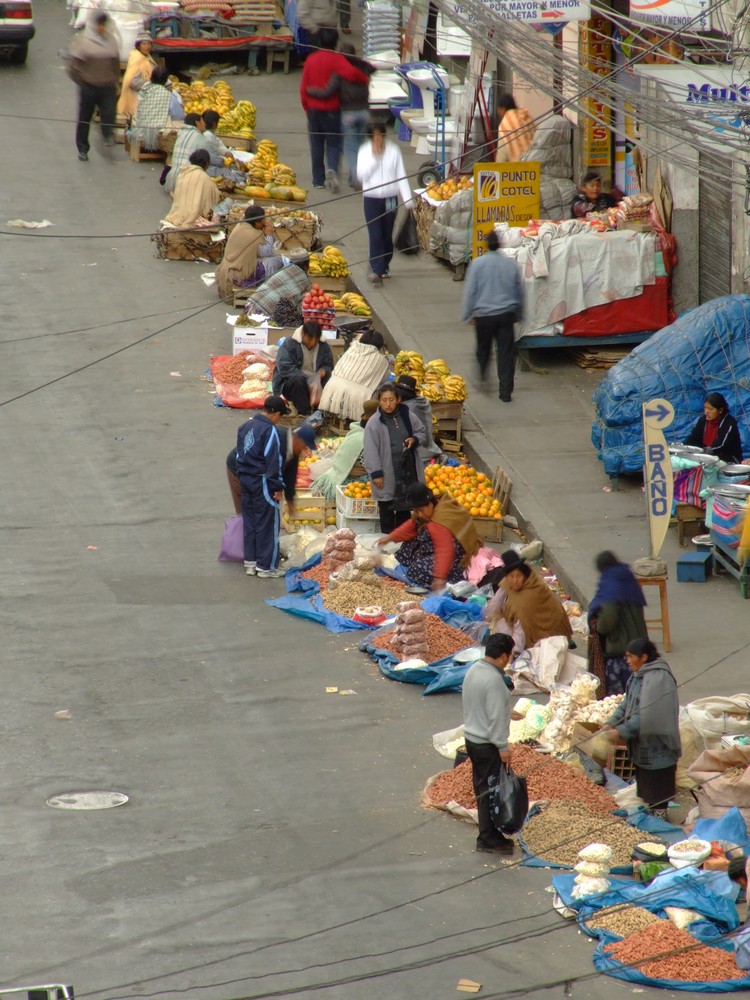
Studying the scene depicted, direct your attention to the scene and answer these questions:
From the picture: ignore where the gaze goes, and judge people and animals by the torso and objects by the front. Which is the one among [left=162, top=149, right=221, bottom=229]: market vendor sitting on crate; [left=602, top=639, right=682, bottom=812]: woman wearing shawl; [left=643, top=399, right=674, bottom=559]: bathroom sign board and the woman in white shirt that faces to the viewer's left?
the woman wearing shawl

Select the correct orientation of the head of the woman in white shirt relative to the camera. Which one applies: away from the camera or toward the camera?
toward the camera

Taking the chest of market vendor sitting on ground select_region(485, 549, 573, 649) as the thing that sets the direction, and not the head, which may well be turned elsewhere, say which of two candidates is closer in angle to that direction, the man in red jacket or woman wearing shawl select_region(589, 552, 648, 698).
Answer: the woman wearing shawl

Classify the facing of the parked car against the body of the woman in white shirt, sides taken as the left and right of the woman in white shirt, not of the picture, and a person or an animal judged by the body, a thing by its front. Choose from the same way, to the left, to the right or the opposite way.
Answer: the opposite way

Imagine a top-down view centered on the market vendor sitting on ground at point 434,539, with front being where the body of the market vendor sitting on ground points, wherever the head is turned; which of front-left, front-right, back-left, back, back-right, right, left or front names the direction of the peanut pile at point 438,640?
front-left

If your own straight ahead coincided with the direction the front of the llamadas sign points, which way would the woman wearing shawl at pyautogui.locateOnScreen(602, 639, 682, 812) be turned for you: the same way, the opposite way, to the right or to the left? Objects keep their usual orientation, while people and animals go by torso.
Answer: to the right

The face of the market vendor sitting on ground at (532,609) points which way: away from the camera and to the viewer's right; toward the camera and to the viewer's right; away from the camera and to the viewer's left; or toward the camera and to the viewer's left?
toward the camera and to the viewer's left

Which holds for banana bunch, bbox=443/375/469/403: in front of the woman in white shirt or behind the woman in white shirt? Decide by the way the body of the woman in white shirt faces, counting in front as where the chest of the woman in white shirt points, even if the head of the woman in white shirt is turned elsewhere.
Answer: in front

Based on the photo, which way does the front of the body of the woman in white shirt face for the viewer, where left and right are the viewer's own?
facing the viewer

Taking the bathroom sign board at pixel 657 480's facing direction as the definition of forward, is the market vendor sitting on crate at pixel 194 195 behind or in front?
behind

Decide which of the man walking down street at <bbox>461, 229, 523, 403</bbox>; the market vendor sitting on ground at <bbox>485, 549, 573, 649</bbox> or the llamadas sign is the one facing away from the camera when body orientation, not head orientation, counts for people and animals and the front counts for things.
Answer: the man walking down street

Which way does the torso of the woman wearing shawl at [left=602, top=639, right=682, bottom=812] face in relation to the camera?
to the viewer's left

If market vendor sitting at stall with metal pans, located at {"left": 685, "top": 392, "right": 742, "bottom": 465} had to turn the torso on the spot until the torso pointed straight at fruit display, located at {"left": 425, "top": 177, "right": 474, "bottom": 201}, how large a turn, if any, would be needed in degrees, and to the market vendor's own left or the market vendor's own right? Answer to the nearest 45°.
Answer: approximately 90° to the market vendor's own right

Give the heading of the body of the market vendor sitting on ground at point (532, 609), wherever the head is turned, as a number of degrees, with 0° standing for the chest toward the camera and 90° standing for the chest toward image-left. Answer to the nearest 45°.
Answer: approximately 45°

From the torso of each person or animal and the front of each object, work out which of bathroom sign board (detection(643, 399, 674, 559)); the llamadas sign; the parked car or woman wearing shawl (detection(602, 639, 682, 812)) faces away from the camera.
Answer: the parked car

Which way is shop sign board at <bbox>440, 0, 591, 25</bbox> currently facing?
toward the camera

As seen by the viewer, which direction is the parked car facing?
away from the camera

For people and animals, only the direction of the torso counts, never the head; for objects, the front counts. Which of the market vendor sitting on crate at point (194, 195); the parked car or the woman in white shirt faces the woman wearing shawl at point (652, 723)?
the woman in white shirt
